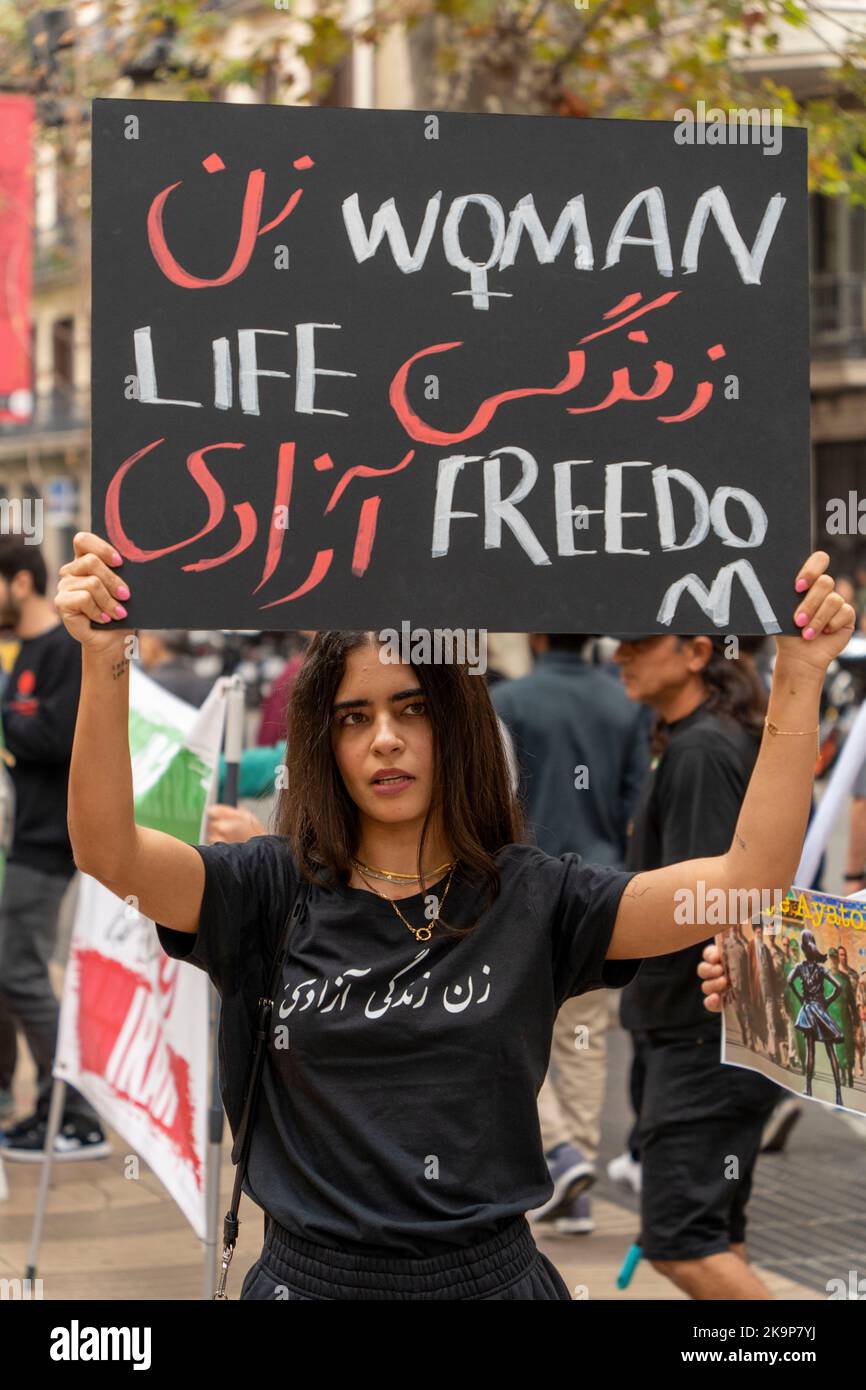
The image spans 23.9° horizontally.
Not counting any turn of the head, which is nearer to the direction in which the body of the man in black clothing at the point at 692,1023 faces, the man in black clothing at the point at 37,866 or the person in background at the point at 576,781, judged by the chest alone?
the man in black clothing

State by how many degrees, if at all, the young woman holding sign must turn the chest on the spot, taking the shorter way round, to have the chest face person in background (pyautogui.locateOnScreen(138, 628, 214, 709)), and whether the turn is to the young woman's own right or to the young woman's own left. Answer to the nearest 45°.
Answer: approximately 180°

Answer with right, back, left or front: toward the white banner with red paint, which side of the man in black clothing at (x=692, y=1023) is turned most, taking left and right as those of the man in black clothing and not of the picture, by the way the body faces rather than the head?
front

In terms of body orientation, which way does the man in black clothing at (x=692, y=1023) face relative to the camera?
to the viewer's left

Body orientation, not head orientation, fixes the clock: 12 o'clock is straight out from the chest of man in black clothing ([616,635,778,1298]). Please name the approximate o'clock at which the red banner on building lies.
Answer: The red banner on building is roughly at 2 o'clock from the man in black clothing.

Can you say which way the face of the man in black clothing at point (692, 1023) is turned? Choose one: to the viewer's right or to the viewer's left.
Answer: to the viewer's left

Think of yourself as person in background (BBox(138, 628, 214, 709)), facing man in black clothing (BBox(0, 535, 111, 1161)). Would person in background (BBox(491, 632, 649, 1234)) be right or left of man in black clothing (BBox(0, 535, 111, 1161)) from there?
left

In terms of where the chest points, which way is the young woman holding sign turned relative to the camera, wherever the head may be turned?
toward the camera

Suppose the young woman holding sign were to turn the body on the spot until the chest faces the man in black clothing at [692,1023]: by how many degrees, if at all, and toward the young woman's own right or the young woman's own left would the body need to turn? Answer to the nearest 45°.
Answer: approximately 180°

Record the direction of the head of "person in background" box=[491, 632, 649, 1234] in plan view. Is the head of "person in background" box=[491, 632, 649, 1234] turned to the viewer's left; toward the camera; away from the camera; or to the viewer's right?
away from the camera

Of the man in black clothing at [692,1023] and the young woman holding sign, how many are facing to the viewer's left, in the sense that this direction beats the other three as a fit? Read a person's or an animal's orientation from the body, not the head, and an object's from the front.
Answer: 1

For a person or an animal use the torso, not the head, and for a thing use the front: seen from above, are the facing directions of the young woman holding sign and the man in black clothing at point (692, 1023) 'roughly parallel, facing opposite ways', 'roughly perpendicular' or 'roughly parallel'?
roughly perpendicular

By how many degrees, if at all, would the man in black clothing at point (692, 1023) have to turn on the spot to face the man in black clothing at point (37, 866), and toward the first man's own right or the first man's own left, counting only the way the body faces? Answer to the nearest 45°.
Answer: approximately 45° to the first man's own right
